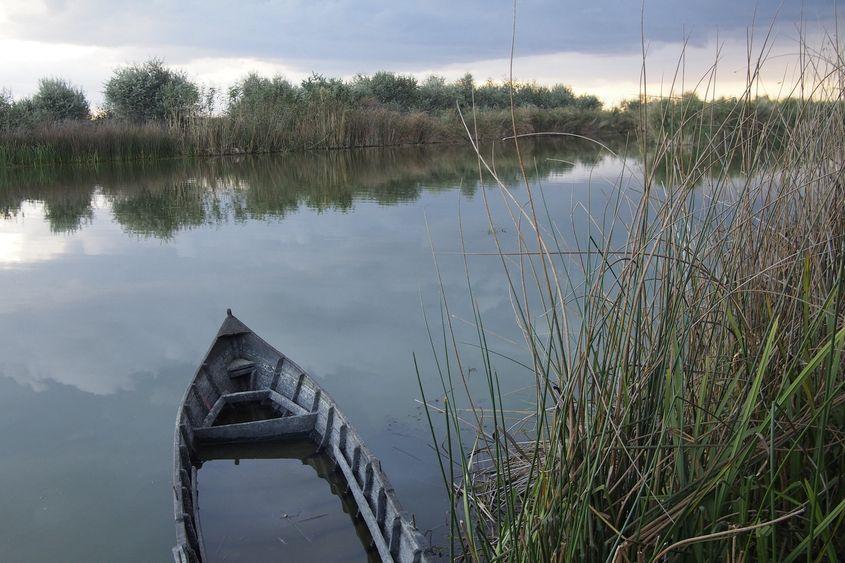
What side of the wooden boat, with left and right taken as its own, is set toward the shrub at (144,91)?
front

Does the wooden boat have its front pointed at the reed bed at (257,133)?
yes

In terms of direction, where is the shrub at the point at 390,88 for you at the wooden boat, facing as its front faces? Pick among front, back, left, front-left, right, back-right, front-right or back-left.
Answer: front

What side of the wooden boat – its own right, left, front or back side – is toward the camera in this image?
back

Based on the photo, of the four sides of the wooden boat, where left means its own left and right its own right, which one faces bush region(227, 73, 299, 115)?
front

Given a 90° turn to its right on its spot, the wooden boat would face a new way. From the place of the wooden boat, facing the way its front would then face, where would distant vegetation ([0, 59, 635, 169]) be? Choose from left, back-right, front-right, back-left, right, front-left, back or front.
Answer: left

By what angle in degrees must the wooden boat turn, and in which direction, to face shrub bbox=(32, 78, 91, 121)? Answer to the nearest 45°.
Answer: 0° — it already faces it
